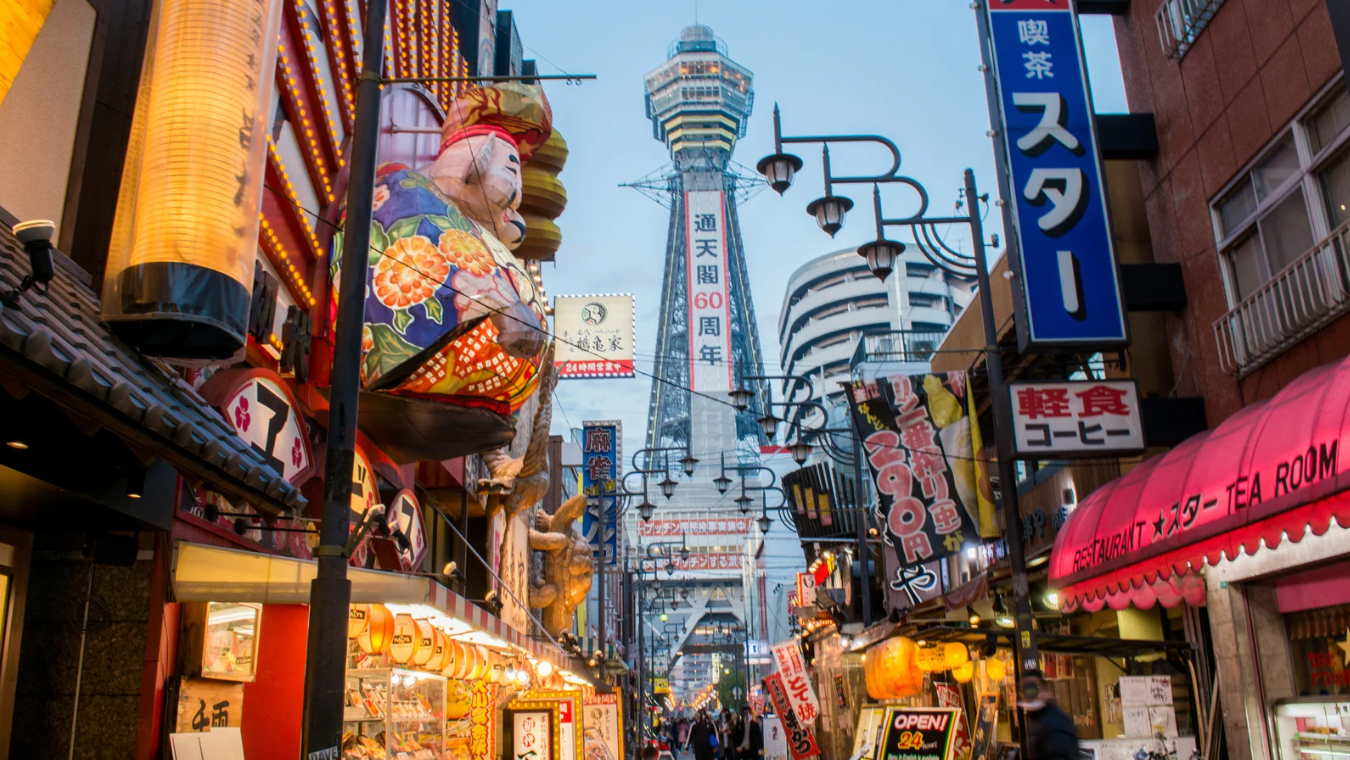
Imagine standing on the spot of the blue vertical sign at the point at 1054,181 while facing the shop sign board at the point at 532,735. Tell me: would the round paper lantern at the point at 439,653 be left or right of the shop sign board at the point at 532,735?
left

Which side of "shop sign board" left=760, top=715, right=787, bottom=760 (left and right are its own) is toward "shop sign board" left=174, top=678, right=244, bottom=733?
front

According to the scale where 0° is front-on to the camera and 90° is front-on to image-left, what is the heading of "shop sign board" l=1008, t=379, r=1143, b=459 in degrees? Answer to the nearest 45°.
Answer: approximately 0°

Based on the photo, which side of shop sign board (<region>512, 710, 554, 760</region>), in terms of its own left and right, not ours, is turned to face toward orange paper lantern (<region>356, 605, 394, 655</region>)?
front

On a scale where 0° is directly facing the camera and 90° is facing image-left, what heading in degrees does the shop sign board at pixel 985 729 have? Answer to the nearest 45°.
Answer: approximately 45°
